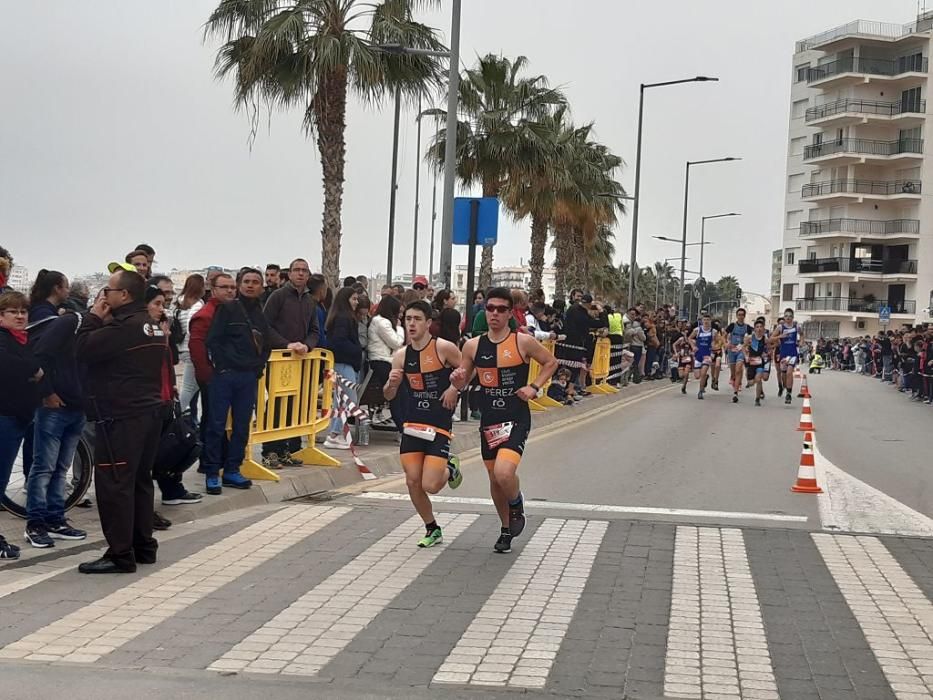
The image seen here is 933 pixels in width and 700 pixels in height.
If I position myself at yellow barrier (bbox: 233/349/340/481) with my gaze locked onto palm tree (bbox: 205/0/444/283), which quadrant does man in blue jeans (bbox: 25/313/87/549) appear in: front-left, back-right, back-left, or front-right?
back-left

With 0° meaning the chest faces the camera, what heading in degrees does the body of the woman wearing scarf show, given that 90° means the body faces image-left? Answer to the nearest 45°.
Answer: approximately 315°

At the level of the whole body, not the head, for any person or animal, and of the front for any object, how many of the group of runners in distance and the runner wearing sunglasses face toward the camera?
2

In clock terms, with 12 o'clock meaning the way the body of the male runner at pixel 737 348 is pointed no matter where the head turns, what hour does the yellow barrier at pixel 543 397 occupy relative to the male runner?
The yellow barrier is roughly at 1 o'clock from the male runner.

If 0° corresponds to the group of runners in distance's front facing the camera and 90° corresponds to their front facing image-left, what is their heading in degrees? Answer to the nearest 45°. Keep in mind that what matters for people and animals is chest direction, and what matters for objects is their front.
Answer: approximately 0°

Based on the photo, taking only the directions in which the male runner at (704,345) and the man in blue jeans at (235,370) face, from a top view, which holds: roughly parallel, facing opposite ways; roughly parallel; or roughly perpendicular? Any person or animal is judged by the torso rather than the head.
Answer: roughly perpendicular
